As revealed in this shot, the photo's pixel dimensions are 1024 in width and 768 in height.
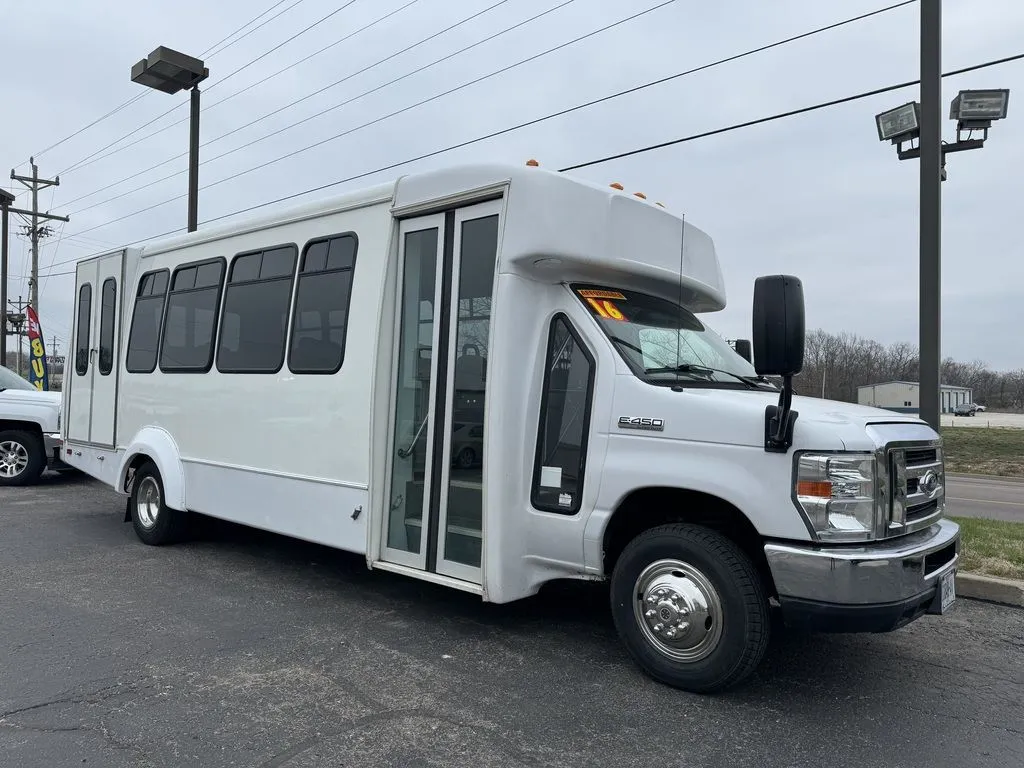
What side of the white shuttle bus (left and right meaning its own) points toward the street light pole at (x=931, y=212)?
left

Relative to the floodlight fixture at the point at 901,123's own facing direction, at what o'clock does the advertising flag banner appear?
The advertising flag banner is roughly at 2 o'clock from the floodlight fixture.

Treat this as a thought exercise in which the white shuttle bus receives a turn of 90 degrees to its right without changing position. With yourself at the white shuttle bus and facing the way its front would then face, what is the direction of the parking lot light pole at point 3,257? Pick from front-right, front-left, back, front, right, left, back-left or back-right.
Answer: right

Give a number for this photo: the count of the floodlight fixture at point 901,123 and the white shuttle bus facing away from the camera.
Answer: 0

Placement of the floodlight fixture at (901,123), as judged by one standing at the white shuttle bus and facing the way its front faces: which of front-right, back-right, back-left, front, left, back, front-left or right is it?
left

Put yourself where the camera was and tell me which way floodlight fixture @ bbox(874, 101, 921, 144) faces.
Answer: facing the viewer and to the left of the viewer

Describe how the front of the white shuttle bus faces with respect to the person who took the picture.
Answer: facing the viewer and to the right of the viewer

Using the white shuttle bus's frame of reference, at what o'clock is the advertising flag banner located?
The advertising flag banner is roughly at 6 o'clock from the white shuttle bus.

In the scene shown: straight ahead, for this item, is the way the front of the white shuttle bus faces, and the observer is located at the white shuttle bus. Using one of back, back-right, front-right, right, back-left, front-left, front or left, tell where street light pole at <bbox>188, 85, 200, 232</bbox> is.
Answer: back

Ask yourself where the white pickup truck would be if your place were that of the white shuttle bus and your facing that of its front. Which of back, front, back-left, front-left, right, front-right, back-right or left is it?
back

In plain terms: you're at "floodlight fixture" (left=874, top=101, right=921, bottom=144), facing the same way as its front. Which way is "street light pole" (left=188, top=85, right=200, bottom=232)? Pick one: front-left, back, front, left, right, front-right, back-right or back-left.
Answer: front-right
